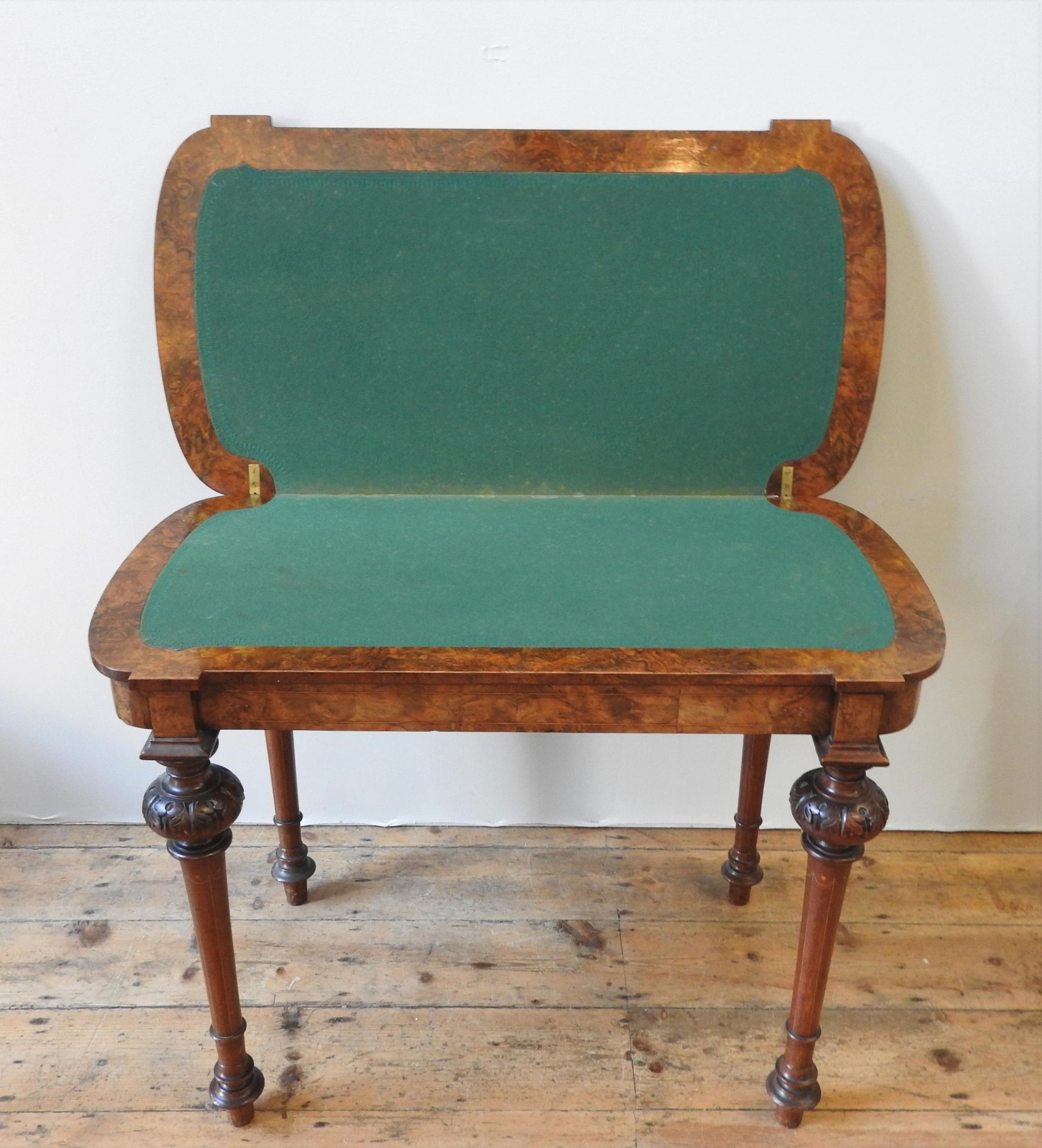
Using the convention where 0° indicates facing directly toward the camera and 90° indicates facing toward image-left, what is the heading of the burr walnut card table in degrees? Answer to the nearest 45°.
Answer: approximately 0°
